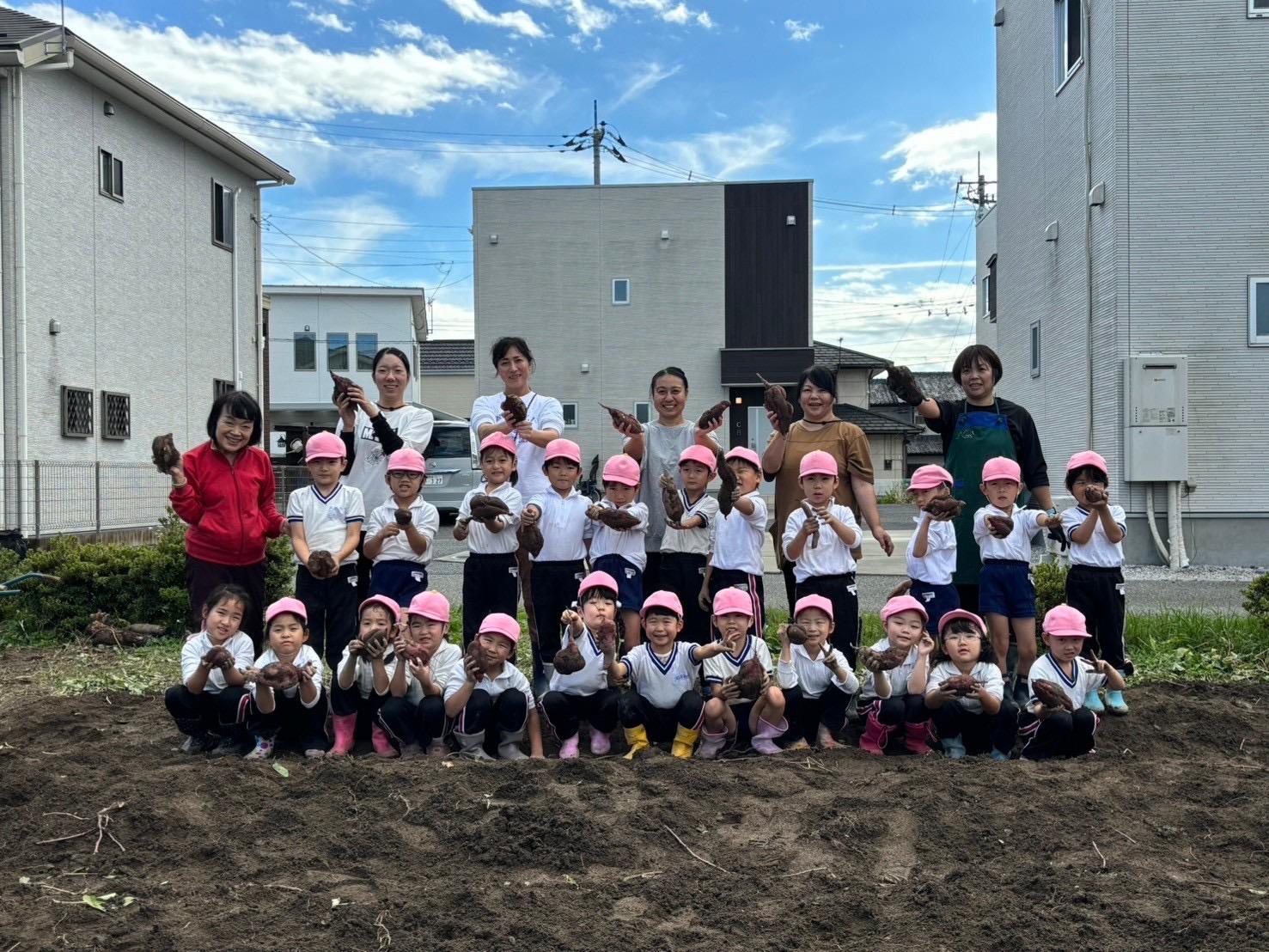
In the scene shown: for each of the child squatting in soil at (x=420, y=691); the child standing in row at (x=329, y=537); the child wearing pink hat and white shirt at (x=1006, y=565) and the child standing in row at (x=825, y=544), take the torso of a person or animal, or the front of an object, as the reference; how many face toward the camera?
4

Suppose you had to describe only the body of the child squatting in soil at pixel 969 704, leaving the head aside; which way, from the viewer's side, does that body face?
toward the camera

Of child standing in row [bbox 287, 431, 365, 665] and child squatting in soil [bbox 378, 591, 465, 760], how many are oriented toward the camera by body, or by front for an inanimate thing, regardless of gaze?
2

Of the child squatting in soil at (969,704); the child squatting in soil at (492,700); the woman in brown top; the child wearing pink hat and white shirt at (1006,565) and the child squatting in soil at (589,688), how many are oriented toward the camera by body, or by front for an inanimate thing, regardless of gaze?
5

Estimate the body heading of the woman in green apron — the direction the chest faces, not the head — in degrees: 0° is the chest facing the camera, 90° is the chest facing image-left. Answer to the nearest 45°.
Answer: approximately 0°

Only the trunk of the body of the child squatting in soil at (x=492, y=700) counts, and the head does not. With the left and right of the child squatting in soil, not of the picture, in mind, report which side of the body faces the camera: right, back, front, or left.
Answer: front

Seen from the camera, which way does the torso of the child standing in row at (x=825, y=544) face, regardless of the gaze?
toward the camera

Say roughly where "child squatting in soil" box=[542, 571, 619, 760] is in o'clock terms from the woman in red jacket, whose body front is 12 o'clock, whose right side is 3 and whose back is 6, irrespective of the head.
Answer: The child squatting in soil is roughly at 10 o'clock from the woman in red jacket.

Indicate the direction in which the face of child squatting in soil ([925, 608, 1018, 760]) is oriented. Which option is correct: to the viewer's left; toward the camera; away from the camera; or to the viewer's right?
toward the camera

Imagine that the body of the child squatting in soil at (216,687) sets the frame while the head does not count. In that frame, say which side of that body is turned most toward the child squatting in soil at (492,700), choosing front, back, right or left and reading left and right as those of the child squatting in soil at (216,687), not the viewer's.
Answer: left

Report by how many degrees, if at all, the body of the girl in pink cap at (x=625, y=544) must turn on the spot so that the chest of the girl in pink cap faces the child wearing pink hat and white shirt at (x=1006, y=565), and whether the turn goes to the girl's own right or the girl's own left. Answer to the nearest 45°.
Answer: approximately 90° to the girl's own left

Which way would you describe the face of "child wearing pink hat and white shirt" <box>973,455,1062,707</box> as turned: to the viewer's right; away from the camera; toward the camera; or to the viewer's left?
toward the camera

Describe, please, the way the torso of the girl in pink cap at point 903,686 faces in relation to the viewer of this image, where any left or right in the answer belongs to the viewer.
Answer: facing the viewer

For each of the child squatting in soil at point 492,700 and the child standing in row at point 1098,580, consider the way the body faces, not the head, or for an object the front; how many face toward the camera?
2
